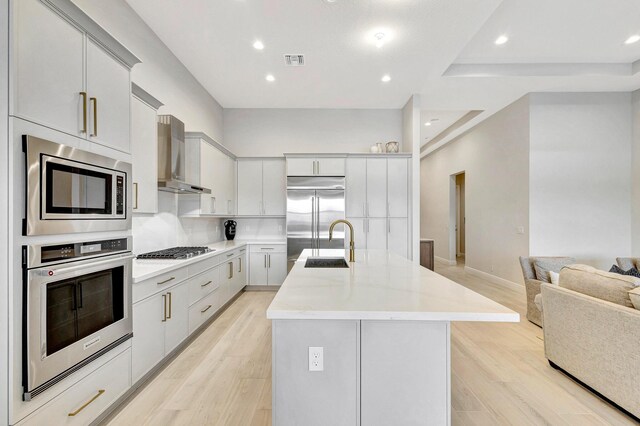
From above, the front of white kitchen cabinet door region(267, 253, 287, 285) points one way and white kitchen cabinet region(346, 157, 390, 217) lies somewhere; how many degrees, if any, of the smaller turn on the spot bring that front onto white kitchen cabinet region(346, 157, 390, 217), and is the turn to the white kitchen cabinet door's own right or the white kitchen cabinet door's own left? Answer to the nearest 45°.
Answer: approximately 90° to the white kitchen cabinet door's own left

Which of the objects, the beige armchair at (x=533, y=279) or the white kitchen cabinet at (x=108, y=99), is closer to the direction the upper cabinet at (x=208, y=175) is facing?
the beige armchair

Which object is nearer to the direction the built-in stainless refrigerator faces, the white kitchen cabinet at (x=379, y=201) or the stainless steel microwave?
the stainless steel microwave

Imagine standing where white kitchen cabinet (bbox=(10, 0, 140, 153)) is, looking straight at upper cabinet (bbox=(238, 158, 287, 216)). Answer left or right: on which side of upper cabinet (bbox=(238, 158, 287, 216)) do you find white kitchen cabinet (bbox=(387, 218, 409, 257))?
right

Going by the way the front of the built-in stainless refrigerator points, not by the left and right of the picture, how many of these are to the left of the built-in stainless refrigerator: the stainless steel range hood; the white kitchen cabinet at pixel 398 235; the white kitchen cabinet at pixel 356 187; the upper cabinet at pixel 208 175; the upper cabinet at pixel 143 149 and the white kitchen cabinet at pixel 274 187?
2

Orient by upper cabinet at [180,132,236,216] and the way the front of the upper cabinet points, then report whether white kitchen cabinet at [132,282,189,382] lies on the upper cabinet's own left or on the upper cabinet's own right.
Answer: on the upper cabinet's own right

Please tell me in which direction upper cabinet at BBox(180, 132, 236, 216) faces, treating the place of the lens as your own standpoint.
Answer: facing to the right of the viewer

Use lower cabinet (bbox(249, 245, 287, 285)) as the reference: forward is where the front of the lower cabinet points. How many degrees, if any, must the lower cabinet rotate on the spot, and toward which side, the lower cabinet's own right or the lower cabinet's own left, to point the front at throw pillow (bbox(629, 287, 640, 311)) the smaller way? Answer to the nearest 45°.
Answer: approximately 45° to the lower cabinet's own left
